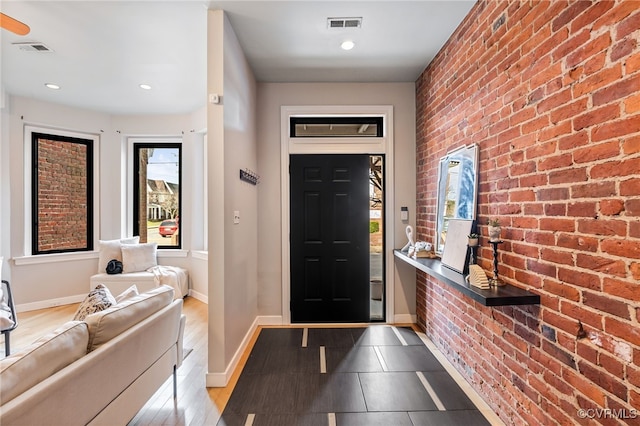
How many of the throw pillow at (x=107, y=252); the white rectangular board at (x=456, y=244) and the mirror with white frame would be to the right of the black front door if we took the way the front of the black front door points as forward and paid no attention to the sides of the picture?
1

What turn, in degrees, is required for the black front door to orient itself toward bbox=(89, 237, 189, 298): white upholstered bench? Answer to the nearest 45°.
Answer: approximately 90° to its right

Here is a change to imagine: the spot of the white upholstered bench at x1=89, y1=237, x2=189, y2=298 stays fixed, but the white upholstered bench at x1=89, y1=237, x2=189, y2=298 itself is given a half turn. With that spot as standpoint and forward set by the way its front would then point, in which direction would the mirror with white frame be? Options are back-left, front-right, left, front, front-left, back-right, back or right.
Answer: back-right

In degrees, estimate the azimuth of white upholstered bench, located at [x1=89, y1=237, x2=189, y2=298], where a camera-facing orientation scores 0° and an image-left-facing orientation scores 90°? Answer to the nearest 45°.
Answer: approximately 0°

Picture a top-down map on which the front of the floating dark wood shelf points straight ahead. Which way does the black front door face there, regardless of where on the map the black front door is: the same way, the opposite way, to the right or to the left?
to the left

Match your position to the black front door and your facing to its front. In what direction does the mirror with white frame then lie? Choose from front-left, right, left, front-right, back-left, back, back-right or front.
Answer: front-left

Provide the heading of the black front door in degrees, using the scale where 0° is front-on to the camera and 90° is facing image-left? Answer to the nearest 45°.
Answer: approximately 0°

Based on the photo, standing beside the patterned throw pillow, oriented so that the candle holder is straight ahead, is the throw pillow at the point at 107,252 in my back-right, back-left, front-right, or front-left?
back-left

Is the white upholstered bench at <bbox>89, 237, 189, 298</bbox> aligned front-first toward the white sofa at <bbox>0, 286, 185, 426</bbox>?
yes
